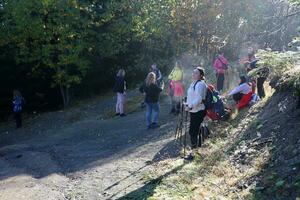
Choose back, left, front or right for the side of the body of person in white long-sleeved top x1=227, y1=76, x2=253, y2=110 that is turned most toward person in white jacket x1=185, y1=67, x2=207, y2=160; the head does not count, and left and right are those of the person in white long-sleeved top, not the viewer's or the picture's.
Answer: left

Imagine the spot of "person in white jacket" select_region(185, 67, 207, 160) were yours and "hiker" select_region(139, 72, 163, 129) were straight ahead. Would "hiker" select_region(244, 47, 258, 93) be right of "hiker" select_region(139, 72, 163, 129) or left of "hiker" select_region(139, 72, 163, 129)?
right

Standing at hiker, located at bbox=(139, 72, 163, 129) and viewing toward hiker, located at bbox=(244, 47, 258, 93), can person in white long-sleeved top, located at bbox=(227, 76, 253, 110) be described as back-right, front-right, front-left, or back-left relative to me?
front-right

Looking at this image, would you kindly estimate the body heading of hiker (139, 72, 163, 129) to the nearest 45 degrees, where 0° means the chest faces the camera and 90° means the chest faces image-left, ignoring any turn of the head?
approximately 180°

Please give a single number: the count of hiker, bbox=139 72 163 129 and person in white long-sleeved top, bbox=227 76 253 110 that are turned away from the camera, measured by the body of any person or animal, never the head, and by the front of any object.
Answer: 1

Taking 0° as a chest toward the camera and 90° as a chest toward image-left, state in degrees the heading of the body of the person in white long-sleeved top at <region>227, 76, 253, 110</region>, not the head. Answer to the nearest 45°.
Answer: approximately 90°

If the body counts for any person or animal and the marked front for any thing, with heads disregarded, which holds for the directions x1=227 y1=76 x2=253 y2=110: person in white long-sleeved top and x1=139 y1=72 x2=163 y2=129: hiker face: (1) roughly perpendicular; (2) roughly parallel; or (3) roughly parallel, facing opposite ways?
roughly perpendicular

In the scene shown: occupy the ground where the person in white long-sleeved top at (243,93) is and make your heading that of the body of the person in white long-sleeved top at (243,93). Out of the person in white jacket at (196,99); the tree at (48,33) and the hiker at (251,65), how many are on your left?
1

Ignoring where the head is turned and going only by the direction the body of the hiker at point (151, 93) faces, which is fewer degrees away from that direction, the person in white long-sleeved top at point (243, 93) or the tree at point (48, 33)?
the tree

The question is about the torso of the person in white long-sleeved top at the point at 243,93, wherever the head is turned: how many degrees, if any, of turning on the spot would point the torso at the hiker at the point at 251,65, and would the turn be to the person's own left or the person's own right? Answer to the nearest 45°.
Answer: approximately 90° to the person's own right

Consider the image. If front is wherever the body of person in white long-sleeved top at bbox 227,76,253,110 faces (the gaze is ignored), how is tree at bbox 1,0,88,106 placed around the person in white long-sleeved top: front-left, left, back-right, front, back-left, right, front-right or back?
front-right

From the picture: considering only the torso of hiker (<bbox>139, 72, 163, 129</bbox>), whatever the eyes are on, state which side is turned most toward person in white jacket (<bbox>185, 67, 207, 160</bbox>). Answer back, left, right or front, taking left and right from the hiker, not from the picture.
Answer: back

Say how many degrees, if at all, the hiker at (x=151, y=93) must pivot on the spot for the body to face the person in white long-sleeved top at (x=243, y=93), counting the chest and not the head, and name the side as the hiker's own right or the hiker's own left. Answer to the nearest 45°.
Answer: approximately 90° to the hiker's own right

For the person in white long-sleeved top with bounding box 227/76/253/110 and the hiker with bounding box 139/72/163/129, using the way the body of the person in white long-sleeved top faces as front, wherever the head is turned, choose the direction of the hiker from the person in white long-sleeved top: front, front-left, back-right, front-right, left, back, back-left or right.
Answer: front
